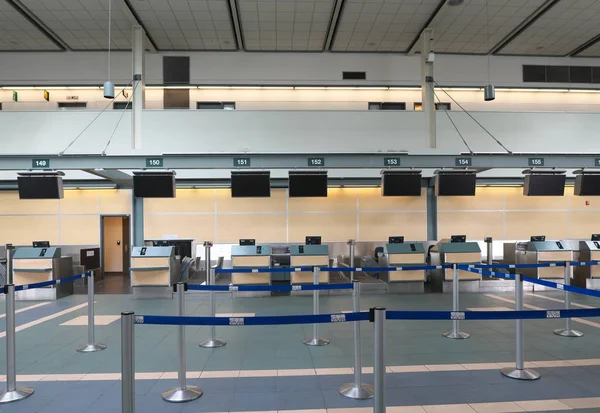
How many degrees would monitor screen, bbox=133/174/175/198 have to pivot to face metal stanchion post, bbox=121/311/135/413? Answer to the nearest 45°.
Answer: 0° — it already faces it

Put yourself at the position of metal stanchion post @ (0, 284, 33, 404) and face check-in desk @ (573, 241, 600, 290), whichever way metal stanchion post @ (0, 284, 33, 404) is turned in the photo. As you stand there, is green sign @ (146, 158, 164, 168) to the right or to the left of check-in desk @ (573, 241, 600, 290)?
left

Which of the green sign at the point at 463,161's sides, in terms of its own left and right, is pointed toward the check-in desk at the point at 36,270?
right

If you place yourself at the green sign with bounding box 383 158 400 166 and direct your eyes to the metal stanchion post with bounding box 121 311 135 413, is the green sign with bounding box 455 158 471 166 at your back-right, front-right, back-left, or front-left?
back-left

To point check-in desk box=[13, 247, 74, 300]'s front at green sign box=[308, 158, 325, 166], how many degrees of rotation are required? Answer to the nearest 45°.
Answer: approximately 90° to its left

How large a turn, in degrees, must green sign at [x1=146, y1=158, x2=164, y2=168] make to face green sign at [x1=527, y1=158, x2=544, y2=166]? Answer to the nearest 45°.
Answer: approximately 90° to its left

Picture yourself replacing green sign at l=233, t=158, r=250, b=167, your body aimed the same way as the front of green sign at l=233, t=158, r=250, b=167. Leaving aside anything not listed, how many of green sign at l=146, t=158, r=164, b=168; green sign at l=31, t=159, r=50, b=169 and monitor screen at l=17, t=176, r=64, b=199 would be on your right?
3
